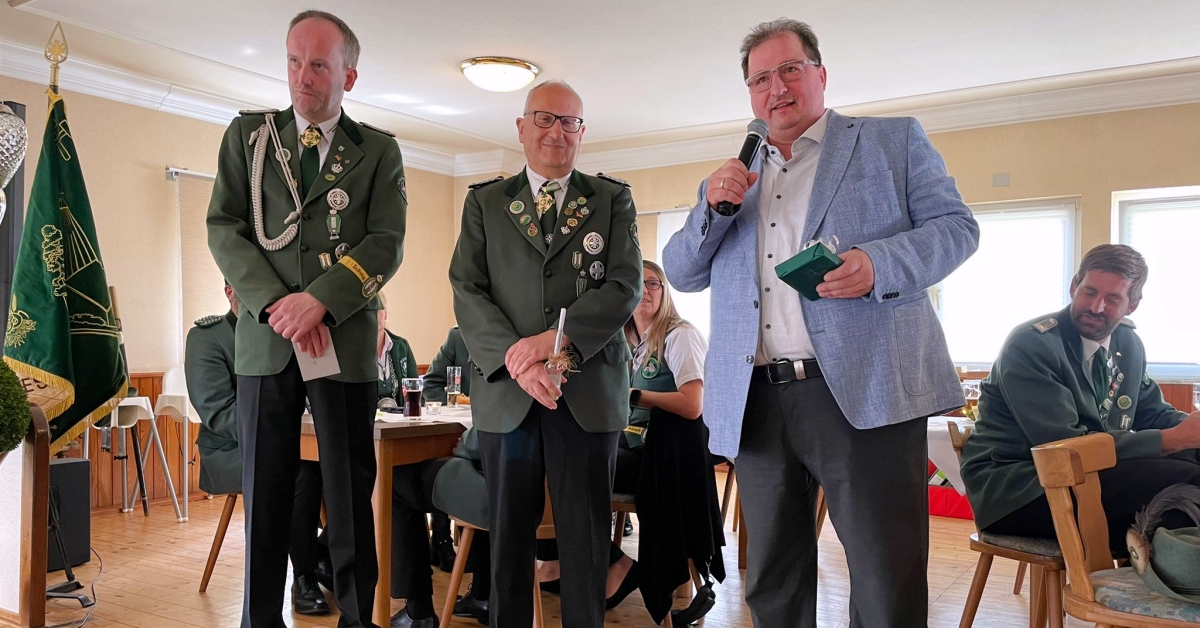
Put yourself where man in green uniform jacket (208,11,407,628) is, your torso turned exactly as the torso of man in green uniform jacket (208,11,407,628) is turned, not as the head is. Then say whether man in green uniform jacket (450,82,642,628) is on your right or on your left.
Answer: on your left

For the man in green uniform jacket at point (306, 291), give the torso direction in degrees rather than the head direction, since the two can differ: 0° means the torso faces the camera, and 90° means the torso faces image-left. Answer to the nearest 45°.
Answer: approximately 0°

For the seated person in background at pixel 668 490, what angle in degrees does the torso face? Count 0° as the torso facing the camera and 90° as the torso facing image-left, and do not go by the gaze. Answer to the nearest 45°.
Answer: approximately 45°

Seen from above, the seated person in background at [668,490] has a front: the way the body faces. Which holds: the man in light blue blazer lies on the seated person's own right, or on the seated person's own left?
on the seated person's own left

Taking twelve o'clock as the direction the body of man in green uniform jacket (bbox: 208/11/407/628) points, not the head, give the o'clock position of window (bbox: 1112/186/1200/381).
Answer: The window is roughly at 8 o'clock from the man in green uniform jacket.

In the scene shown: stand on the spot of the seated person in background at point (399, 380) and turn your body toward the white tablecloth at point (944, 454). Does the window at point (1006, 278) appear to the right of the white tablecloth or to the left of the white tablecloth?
left

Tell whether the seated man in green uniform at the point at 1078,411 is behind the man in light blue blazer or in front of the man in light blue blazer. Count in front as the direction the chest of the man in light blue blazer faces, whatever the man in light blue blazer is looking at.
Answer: behind

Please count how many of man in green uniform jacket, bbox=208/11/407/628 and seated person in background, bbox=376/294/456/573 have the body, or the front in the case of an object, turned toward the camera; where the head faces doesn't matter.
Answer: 2

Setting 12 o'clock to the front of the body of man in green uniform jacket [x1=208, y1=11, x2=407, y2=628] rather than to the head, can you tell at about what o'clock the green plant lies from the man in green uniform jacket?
The green plant is roughly at 2 o'clock from the man in green uniform jacket.

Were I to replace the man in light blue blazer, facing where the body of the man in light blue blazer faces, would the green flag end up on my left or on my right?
on my right
